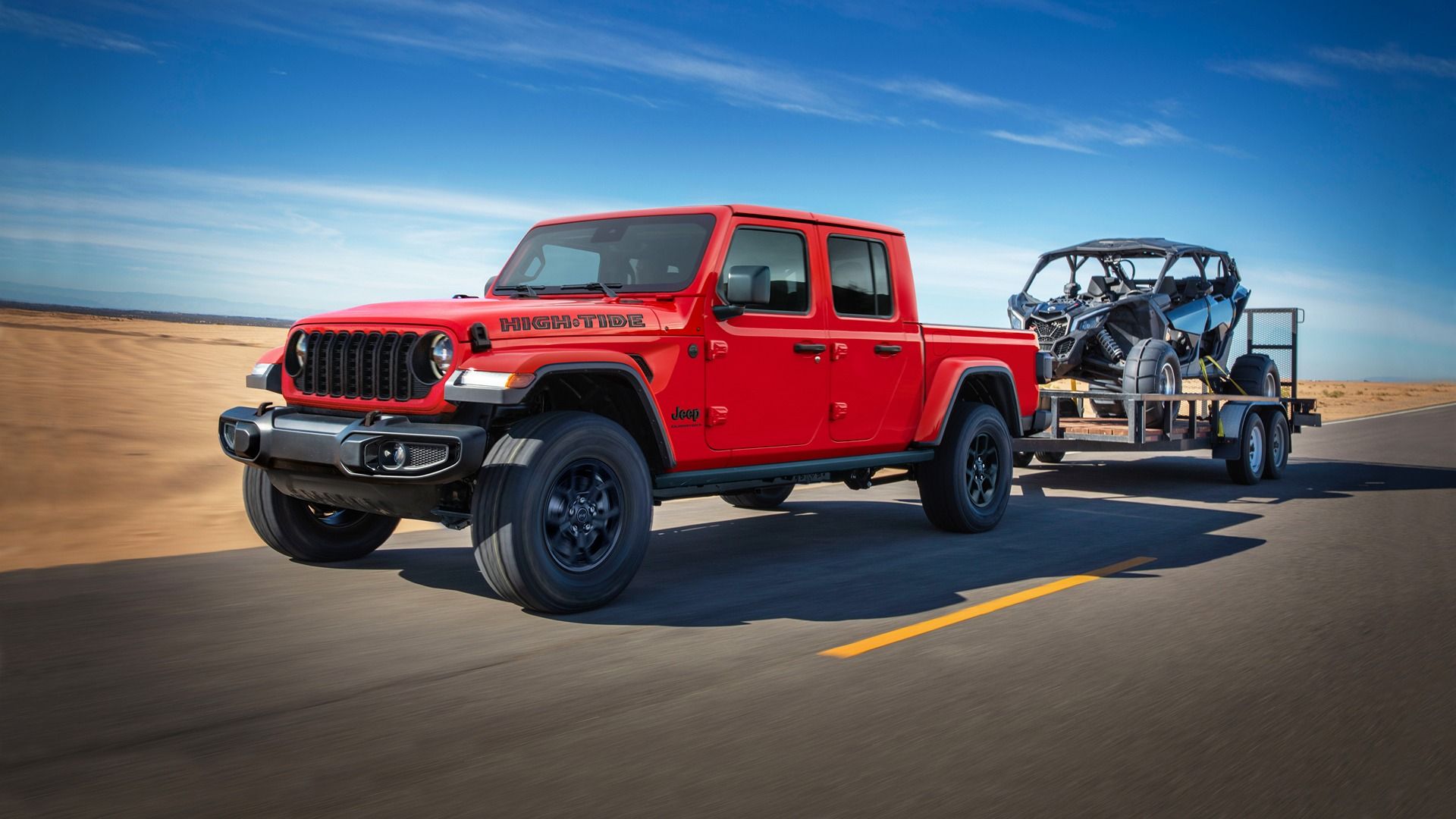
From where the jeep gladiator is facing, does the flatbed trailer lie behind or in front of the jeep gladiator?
behind

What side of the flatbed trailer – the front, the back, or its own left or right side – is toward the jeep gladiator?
front

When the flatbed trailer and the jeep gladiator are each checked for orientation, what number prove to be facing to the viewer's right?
0

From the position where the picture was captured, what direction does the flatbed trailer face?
facing the viewer and to the left of the viewer
